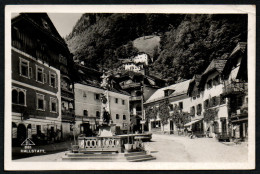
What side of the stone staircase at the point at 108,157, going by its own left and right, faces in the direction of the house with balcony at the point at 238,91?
left

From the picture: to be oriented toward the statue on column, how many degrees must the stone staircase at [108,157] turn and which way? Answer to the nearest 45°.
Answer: approximately 180°

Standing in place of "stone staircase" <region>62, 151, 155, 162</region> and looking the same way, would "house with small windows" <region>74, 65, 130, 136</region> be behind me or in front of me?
behind

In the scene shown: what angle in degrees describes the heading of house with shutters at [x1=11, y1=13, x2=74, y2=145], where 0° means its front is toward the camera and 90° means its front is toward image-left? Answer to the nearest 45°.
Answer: approximately 315°

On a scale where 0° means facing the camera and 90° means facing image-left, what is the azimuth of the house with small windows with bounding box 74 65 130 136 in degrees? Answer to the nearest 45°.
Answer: approximately 315°
